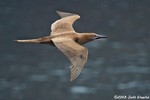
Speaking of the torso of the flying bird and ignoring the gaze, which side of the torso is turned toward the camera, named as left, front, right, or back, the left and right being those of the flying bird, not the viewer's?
right
